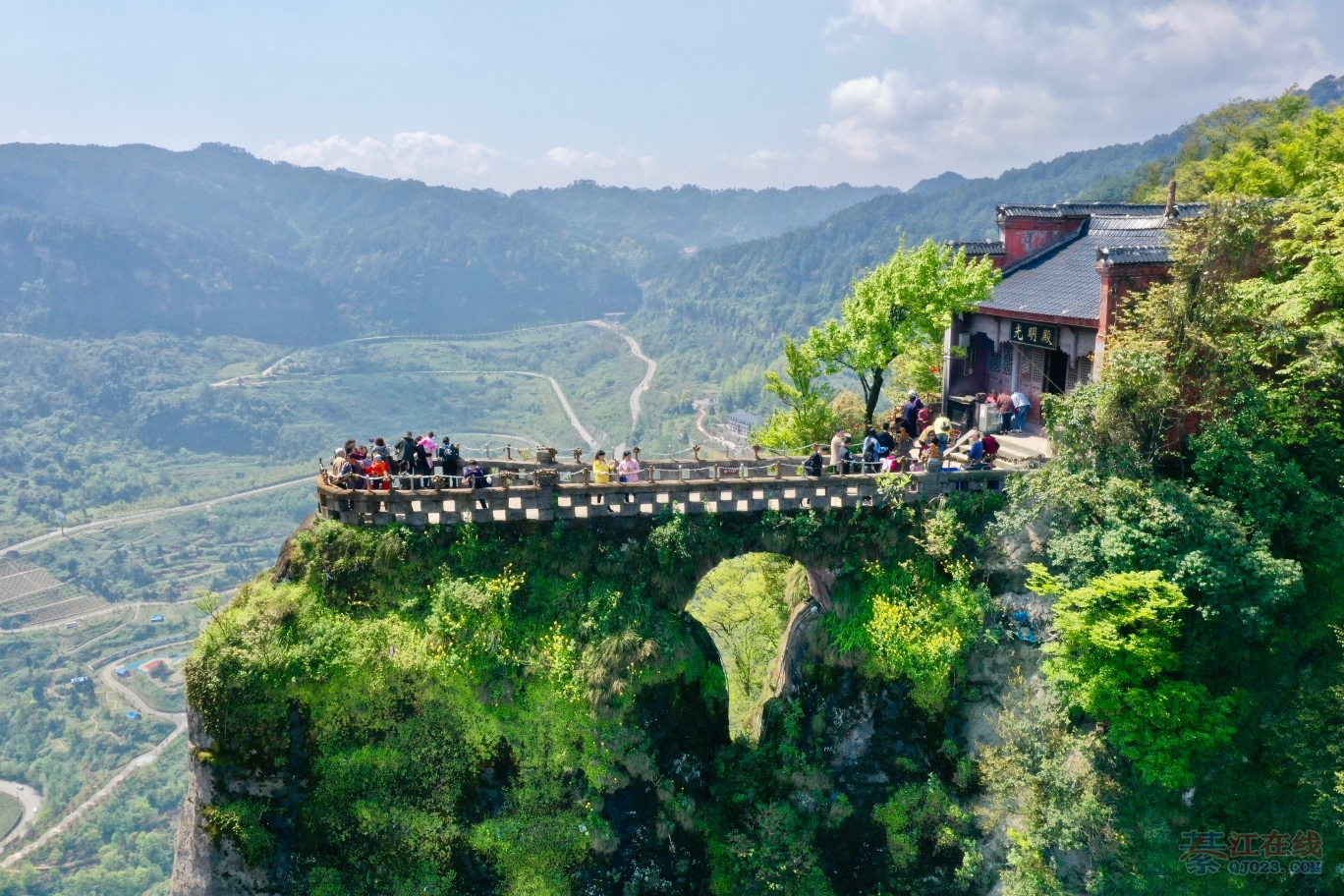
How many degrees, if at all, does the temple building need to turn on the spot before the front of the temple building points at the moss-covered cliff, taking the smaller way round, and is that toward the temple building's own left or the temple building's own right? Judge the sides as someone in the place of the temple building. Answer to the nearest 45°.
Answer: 0° — it already faces it

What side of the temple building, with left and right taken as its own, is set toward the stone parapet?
front

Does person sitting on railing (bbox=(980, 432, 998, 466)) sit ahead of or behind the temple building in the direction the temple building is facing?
ahead

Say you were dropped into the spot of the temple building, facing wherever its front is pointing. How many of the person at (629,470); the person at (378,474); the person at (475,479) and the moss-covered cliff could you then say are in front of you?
4

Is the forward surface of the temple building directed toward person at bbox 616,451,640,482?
yes

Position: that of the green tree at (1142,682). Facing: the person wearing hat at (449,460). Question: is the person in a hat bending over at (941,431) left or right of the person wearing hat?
right

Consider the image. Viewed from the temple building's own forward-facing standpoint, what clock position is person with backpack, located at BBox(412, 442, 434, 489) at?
The person with backpack is roughly at 12 o'clock from the temple building.

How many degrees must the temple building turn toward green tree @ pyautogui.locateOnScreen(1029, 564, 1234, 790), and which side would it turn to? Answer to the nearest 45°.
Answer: approximately 45° to its left

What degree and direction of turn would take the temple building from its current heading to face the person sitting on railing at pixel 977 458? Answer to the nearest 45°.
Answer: approximately 45° to its left

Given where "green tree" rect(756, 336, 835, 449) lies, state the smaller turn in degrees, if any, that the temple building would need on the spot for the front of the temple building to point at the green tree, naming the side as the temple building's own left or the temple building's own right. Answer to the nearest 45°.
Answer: approximately 45° to the temple building's own right

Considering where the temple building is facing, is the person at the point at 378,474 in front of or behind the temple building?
in front

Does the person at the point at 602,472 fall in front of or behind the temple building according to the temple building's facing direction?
in front

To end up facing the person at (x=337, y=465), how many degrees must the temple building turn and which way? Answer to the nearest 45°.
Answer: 0° — it already faces them

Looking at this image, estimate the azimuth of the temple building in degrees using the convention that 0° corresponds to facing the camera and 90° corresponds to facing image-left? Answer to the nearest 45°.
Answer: approximately 45°
